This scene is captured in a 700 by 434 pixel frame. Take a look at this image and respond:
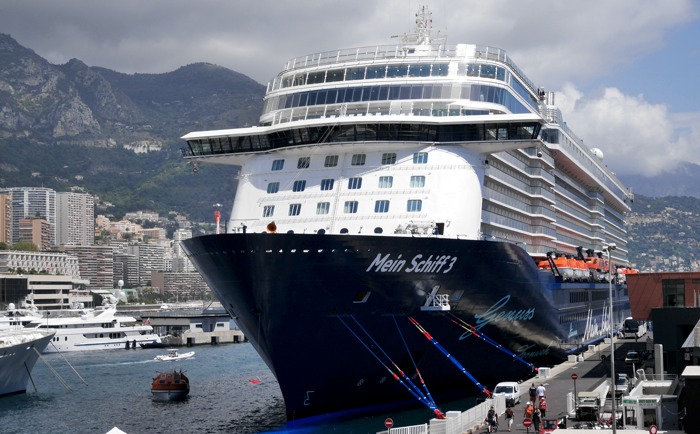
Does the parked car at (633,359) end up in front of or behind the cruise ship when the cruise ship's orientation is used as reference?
in front

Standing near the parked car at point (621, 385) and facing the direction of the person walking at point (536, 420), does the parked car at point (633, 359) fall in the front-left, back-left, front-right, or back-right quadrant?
back-right

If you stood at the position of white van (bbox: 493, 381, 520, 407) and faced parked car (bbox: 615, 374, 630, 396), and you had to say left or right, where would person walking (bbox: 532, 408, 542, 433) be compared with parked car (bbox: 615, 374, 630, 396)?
right

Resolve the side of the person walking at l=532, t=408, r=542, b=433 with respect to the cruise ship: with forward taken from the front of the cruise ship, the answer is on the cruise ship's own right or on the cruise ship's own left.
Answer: on the cruise ship's own left

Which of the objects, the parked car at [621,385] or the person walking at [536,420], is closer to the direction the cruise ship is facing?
the person walking

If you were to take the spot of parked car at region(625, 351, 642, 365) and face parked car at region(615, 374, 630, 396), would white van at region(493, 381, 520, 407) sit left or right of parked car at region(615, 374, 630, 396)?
right

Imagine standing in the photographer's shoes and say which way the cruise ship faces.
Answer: facing the viewer and to the left of the viewer

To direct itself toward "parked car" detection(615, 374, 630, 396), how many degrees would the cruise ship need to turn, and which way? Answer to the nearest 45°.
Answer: approximately 135° to its left
